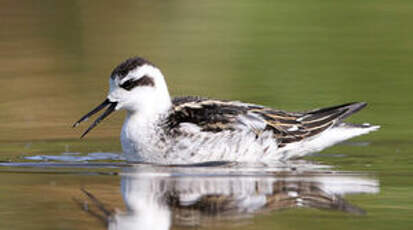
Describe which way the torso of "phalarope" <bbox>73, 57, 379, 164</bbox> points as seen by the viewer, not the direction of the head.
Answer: to the viewer's left
